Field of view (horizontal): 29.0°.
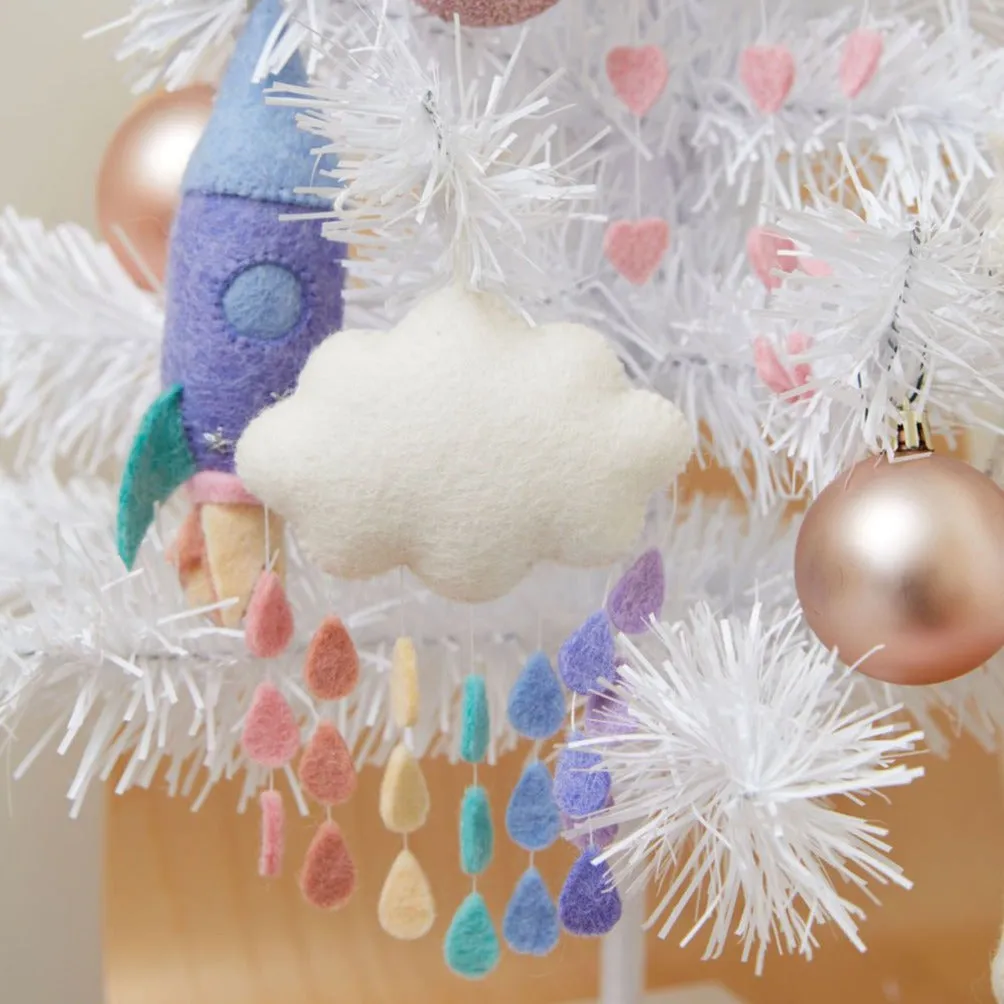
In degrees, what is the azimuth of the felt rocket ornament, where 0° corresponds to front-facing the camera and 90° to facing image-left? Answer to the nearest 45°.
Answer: approximately 0°
